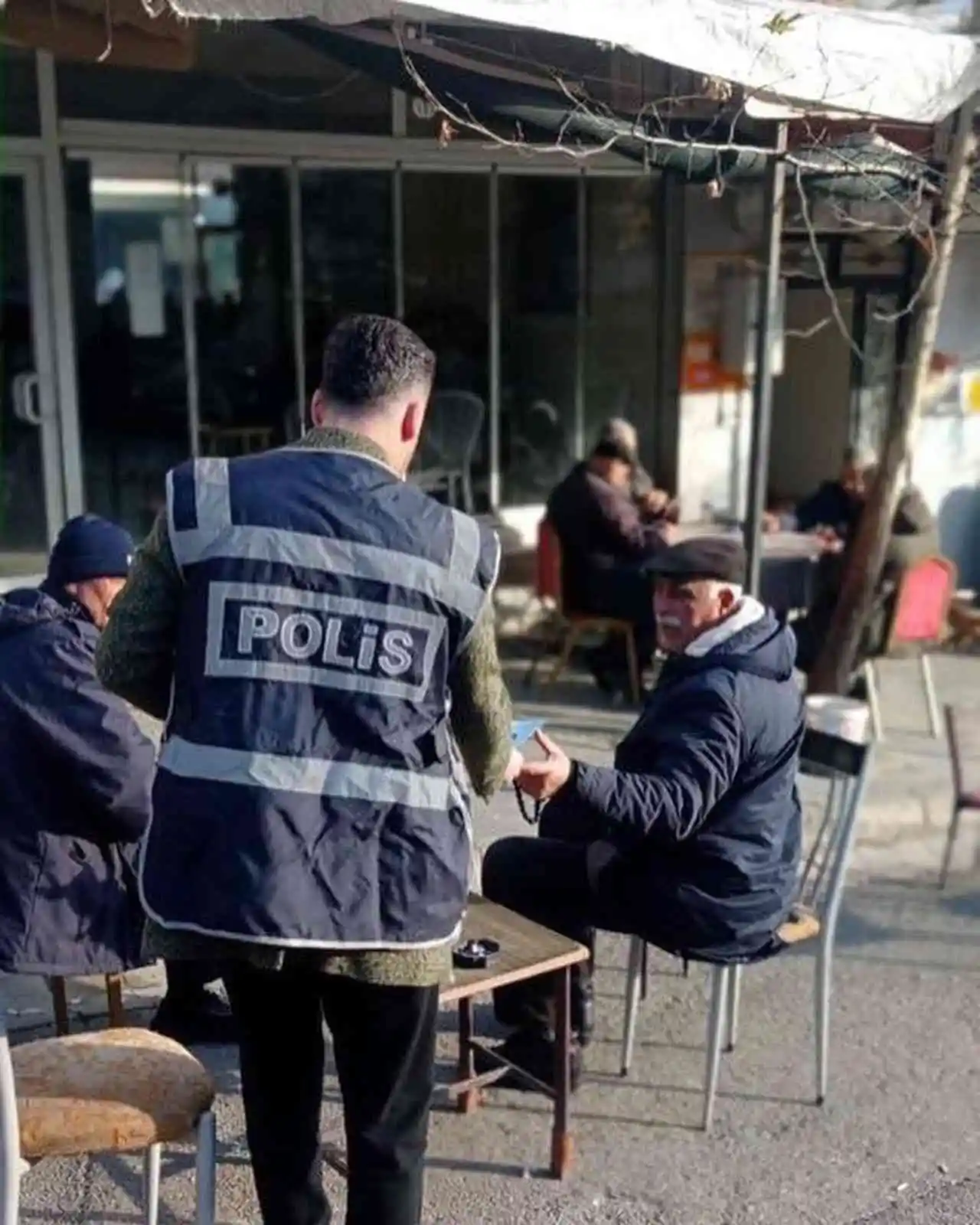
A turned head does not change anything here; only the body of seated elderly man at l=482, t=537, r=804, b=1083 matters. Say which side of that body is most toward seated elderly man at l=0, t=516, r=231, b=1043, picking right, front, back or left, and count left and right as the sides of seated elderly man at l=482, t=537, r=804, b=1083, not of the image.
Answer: front

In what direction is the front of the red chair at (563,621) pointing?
to the viewer's right

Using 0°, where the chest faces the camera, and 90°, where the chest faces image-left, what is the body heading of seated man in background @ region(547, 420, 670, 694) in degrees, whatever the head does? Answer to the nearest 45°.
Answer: approximately 270°

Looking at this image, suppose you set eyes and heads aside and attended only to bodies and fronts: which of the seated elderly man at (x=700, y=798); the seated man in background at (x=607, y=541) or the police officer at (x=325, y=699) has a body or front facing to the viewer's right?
the seated man in background

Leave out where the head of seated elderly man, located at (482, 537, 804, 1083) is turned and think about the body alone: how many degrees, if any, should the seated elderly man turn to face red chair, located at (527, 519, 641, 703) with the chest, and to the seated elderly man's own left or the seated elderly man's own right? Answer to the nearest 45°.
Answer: approximately 90° to the seated elderly man's own right

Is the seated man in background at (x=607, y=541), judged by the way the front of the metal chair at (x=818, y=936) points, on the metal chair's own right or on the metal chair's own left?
on the metal chair's own right

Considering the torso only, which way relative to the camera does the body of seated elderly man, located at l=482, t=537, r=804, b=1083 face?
to the viewer's left

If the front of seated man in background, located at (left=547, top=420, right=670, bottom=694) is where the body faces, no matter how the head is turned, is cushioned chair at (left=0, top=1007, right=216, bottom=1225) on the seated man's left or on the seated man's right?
on the seated man's right

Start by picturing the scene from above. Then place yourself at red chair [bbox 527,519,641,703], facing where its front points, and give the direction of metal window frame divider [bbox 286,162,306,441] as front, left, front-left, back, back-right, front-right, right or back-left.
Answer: back-left

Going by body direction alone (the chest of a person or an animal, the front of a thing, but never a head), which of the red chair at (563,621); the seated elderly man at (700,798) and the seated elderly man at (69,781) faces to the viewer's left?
the seated elderly man at (700,798)

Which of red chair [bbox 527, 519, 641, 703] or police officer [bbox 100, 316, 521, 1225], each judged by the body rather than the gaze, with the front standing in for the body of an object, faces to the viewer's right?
the red chair

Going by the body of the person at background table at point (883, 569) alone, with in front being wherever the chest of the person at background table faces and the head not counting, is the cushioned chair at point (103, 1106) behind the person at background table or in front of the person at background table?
in front

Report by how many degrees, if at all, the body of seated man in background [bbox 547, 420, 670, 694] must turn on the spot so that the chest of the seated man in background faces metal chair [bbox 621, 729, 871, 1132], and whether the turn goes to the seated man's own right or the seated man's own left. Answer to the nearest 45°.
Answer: approximately 90° to the seated man's own right

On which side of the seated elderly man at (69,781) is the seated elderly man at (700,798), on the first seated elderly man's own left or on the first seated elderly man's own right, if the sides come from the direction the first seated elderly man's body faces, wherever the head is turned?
on the first seated elderly man's own right

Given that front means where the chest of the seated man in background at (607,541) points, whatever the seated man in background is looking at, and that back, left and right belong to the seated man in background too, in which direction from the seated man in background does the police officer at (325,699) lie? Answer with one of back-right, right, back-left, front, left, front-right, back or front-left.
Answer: right

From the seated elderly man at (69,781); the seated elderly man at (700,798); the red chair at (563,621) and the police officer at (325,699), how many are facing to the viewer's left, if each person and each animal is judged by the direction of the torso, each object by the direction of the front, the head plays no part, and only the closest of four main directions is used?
1

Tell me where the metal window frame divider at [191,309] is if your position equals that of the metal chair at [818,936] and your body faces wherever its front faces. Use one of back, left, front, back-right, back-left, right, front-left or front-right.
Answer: right

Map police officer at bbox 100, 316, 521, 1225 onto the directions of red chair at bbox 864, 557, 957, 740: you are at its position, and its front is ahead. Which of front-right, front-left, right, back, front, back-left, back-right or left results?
back-left

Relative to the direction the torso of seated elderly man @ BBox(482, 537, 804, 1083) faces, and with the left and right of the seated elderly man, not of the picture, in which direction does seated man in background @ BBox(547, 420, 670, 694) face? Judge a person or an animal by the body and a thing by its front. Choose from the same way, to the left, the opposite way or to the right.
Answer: the opposite way
